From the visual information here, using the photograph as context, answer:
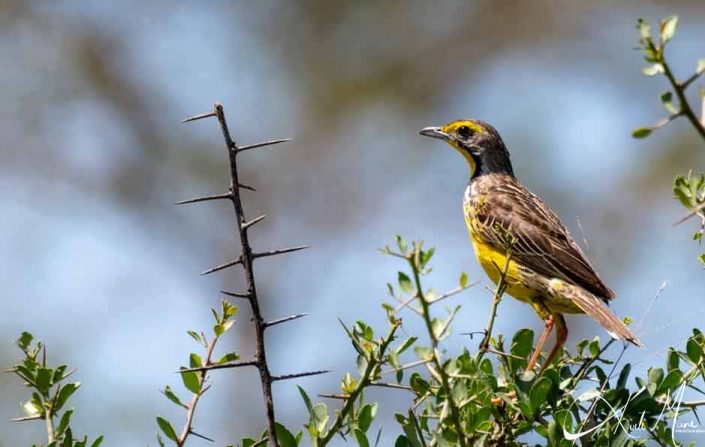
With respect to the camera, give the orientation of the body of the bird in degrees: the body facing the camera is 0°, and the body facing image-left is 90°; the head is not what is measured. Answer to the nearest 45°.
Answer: approximately 90°
